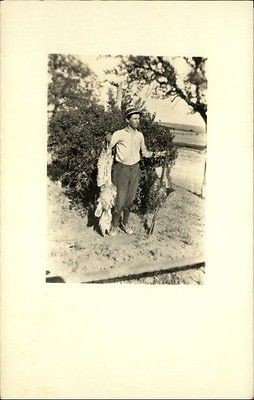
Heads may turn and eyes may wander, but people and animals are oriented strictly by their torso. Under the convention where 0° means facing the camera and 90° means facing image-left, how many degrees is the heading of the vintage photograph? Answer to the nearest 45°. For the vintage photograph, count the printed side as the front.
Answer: approximately 0°
